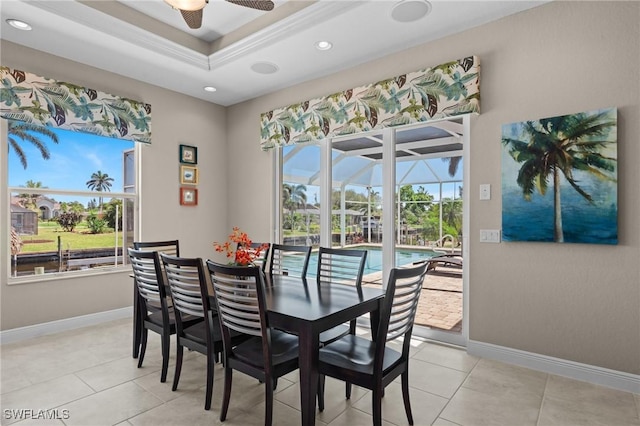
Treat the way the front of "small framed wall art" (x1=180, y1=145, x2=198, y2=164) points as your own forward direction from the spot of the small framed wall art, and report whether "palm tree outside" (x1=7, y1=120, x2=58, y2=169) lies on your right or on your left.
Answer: on your right

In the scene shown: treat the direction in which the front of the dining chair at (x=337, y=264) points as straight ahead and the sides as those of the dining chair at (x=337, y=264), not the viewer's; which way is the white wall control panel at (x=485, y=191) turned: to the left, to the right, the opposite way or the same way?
the same way

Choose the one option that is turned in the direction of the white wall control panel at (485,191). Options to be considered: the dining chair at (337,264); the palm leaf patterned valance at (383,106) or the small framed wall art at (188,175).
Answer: the small framed wall art

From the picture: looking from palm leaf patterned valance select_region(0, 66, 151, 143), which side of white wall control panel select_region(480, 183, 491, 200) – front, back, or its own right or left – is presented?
right

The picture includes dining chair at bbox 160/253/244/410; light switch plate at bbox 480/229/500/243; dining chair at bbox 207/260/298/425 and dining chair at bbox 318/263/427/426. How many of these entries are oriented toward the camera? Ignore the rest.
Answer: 1

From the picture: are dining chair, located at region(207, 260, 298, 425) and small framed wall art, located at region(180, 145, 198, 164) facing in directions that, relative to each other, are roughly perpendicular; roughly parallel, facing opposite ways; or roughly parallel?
roughly perpendicular

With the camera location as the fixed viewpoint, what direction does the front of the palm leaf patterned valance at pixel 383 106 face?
facing the viewer and to the left of the viewer

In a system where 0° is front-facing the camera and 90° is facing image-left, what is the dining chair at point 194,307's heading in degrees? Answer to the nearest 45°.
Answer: approximately 225°

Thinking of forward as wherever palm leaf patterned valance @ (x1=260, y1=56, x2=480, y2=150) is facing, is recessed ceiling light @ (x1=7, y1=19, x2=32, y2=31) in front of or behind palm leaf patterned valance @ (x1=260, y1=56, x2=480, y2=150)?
in front

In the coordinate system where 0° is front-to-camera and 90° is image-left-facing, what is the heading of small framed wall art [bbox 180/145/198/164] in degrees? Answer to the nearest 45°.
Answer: approximately 315°

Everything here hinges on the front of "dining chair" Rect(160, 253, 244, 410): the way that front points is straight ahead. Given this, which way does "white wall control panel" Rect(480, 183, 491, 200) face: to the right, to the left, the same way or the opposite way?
the opposite way

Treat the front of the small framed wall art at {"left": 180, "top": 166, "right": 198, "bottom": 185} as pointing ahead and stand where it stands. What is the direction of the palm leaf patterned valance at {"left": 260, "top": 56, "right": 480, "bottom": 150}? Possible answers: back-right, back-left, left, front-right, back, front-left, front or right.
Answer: front

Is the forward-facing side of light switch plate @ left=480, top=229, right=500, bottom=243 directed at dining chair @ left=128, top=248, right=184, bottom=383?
no

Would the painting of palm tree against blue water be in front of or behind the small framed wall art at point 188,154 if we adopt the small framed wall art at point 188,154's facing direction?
in front

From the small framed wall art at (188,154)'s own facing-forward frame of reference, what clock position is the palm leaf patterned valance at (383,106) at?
The palm leaf patterned valance is roughly at 12 o'clock from the small framed wall art.

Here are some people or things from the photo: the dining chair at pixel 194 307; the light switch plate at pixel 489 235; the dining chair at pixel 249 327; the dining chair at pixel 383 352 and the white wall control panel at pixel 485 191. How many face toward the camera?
2

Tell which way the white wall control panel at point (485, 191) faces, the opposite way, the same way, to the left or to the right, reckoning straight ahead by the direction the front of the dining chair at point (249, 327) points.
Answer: the opposite way

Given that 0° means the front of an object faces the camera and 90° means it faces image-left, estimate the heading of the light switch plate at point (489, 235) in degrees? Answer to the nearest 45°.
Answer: approximately 0°

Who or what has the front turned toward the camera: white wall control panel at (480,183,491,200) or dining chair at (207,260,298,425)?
the white wall control panel

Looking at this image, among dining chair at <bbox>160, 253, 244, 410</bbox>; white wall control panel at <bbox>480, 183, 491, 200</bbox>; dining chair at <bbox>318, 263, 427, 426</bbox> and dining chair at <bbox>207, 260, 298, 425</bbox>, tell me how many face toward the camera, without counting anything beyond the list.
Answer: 1

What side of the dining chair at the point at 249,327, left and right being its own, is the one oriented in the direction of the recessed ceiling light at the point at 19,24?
left

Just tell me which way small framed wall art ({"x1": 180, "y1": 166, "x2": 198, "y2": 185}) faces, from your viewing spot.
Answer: facing the viewer and to the right of the viewer

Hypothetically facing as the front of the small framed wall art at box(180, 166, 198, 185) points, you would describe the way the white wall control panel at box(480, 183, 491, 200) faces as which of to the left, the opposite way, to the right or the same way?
to the right

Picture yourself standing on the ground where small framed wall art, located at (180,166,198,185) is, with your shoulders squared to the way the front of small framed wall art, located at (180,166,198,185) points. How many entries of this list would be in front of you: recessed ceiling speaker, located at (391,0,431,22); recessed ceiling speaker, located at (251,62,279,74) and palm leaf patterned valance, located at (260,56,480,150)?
3
